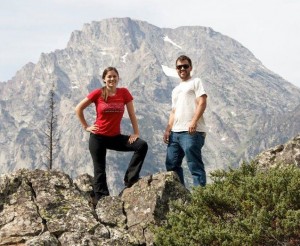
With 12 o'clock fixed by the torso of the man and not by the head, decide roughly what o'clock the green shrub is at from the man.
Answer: The green shrub is roughly at 10 o'clock from the man.

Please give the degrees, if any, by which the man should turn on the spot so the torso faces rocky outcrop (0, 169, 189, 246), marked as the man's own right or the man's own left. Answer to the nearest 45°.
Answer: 0° — they already face it

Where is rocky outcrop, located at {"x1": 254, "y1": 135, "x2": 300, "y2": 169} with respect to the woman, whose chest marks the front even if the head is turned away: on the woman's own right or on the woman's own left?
on the woman's own left

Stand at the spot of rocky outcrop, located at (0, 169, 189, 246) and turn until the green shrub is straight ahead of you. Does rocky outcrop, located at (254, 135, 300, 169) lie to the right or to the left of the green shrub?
left

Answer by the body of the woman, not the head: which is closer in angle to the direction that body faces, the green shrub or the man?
the green shrub

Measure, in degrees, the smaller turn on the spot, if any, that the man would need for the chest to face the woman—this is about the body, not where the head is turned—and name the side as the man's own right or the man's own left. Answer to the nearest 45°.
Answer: approximately 45° to the man's own right

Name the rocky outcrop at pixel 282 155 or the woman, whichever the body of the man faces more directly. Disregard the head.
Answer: the woman

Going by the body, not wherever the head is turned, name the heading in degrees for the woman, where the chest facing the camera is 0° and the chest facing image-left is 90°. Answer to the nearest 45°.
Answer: approximately 0°

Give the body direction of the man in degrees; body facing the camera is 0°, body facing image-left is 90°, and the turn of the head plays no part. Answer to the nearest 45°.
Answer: approximately 45°
